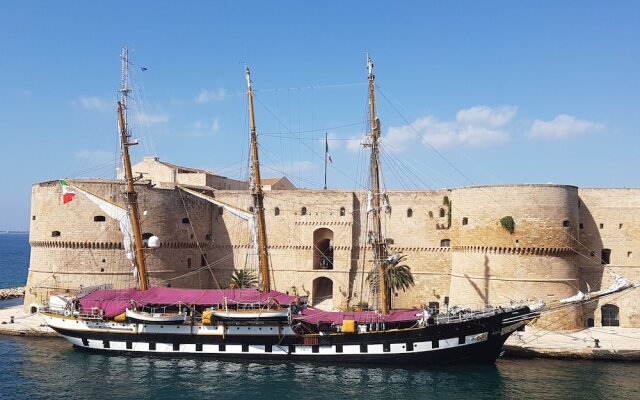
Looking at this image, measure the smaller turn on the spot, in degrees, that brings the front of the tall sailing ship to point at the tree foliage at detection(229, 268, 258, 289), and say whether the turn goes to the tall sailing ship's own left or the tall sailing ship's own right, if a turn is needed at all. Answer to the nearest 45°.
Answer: approximately 90° to the tall sailing ship's own left

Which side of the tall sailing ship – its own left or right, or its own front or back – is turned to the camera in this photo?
right
